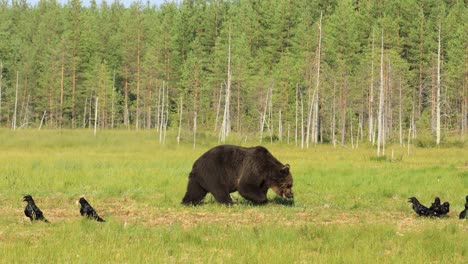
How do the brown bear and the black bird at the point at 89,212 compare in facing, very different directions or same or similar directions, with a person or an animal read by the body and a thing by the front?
very different directions

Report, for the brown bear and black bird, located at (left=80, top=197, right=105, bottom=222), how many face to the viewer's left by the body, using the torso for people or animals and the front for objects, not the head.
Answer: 1

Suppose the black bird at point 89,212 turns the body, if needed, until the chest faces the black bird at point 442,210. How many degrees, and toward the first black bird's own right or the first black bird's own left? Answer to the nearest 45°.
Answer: approximately 180°

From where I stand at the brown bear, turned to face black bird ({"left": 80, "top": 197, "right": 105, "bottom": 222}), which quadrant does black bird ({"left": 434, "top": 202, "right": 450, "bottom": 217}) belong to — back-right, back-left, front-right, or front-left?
back-left

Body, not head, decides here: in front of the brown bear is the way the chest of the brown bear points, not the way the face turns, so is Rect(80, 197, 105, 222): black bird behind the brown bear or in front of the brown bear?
behind

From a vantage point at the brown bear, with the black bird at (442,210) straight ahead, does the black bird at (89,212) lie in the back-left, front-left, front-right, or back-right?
back-right

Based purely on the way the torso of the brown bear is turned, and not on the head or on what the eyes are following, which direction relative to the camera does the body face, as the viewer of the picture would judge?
to the viewer's right

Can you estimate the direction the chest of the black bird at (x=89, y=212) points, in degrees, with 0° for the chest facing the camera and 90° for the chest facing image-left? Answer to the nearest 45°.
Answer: approximately 90°

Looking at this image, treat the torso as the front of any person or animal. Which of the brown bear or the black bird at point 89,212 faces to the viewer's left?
the black bird
